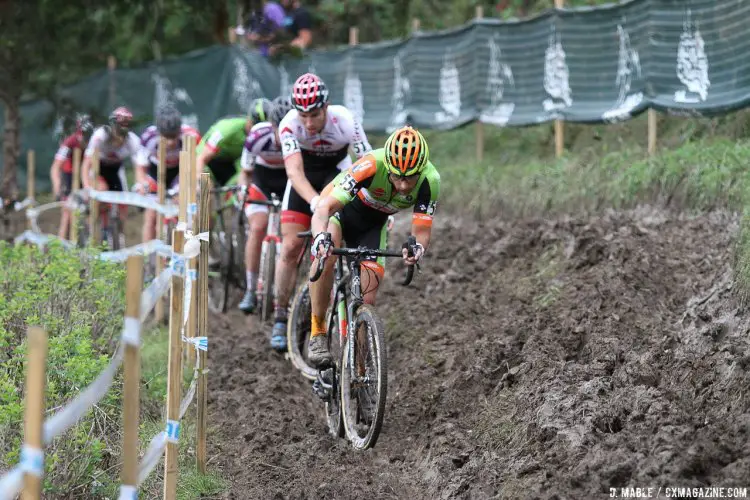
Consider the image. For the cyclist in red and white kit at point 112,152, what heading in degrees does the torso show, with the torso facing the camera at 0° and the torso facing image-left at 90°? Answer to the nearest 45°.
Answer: approximately 0°

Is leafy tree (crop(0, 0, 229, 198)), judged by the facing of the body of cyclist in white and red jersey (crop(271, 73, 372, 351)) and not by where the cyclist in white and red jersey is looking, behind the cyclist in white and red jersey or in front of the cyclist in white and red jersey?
behind

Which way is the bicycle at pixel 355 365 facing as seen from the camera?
toward the camera

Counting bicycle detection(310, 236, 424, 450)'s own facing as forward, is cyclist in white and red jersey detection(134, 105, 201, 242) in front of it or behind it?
behind

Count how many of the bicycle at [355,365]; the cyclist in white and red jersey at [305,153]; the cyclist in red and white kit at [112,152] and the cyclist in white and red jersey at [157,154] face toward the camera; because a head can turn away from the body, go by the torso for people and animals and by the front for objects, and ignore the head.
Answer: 4

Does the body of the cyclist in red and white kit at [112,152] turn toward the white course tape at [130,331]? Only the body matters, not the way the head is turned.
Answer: yes

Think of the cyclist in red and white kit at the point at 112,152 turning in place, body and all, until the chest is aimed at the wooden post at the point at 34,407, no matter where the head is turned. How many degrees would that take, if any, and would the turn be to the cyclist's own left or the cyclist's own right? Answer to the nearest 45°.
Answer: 0° — they already face it

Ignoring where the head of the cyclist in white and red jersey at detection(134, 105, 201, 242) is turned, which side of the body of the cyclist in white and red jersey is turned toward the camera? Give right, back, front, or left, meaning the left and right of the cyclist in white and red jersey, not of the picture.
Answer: front

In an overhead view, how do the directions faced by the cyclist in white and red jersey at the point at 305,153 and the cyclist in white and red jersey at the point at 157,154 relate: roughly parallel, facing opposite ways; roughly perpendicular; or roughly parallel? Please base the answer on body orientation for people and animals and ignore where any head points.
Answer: roughly parallel

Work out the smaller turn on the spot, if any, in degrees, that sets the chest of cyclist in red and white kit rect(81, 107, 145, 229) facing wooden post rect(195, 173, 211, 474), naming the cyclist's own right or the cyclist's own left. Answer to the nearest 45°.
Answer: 0° — they already face it

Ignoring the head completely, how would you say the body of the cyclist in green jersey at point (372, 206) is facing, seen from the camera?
toward the camera

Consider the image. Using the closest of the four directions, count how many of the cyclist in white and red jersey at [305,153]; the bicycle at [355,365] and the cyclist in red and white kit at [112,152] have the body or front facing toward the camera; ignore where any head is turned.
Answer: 3

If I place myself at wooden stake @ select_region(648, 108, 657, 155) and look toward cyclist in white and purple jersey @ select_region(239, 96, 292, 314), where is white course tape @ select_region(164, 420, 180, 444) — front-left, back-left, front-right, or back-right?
front-left

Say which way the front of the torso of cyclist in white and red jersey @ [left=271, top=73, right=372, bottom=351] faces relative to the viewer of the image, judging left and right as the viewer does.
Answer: facing the viewer

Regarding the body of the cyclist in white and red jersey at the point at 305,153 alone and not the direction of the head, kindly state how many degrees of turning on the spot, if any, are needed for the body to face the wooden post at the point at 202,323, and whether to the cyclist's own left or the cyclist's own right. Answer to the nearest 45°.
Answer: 0° — they already face it

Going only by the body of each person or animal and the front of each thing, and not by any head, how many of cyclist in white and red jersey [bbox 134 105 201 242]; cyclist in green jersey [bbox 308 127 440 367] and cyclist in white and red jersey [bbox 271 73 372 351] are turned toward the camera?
3

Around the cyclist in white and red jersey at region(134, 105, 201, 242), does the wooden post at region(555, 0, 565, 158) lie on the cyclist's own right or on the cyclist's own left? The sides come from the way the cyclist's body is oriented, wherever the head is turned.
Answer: on the cyclist's own left
